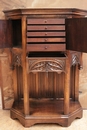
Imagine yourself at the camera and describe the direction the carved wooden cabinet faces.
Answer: facing the viewer
